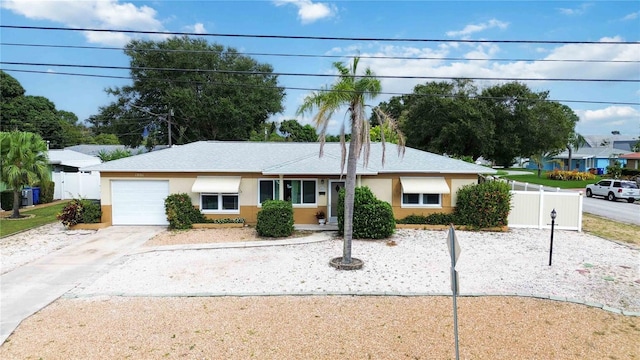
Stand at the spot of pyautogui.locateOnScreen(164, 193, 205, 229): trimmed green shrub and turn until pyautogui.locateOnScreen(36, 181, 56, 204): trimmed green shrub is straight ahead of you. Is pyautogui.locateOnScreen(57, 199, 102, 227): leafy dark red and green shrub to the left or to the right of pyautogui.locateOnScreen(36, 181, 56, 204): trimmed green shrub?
left

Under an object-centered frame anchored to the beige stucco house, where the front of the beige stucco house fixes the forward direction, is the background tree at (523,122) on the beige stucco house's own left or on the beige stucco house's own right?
on the beige stucco house's own left

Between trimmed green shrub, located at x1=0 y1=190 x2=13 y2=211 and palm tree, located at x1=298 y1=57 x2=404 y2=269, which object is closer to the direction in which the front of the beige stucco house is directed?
the palm tree

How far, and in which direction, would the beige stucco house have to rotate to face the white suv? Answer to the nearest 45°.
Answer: approximately 90° to its left

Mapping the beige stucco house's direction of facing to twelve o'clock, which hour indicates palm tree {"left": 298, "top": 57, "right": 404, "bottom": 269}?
The palm tree is roughly at 11 o'clock from the beige stucco house.

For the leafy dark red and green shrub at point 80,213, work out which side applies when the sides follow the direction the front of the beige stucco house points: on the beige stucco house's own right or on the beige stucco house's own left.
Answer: on the beige stucco house's own right

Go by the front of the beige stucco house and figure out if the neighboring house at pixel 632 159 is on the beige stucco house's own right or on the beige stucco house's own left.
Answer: on the beige stucco house's own left

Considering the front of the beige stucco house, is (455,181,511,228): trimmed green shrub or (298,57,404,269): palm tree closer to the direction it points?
the palm tree

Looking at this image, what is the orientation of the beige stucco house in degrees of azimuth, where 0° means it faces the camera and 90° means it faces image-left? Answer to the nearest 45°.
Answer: approximately 0°

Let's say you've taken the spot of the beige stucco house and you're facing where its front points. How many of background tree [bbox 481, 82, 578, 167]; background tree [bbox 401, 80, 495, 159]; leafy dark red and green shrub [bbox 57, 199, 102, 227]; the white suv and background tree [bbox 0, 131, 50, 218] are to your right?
2

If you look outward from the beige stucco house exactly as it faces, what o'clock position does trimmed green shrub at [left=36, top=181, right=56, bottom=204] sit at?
The trimmed green shrub is roughly at 4 o'clock from the beige stucco house.

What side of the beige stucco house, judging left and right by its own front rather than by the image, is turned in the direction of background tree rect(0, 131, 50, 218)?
right

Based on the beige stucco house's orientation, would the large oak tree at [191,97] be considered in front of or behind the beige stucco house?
behind
